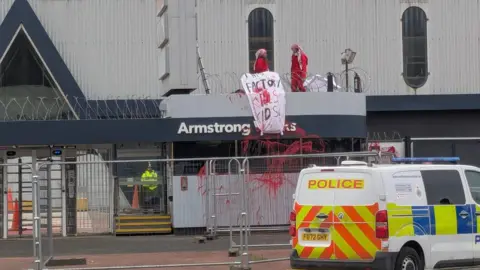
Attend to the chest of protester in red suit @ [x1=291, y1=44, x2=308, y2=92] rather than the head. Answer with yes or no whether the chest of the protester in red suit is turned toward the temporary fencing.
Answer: yes

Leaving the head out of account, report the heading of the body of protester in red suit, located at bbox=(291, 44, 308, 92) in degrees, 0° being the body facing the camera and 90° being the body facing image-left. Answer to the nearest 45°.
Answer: approximately 45°

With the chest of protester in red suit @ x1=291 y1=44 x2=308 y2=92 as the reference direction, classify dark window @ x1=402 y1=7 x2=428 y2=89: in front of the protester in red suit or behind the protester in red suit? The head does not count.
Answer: behind

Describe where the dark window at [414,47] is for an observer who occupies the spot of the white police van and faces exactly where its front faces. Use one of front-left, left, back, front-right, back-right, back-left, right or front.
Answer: front-left

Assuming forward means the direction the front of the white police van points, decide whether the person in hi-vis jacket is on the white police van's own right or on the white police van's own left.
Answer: on the white police van's own left

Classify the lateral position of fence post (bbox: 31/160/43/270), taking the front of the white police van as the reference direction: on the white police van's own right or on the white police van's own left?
on the white police van's own left

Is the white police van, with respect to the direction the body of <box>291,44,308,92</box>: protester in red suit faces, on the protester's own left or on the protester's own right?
on the protester's own left

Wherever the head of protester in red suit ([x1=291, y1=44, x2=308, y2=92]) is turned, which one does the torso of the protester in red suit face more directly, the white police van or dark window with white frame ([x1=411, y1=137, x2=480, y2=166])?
the white police van

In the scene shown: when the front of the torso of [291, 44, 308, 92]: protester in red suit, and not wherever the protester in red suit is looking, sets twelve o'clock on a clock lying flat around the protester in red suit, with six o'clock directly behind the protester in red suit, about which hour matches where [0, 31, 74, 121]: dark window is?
The dark window is roughly at 2 o'clock from the protester in red suit.

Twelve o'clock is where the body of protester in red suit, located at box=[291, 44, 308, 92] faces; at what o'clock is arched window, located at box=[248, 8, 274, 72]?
The arched window is roughly at 4 o'clock from the protester in red suit.

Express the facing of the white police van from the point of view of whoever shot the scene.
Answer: facing away from the viewer and to the right of the viewer

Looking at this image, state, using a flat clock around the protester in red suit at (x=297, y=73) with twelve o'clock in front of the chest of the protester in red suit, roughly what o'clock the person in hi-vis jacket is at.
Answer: The person in hi-vis jacket is roughly at 1 o'clock from the protester in red suit.

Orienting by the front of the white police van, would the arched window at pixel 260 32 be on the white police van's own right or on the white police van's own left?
on the white police van's own left
